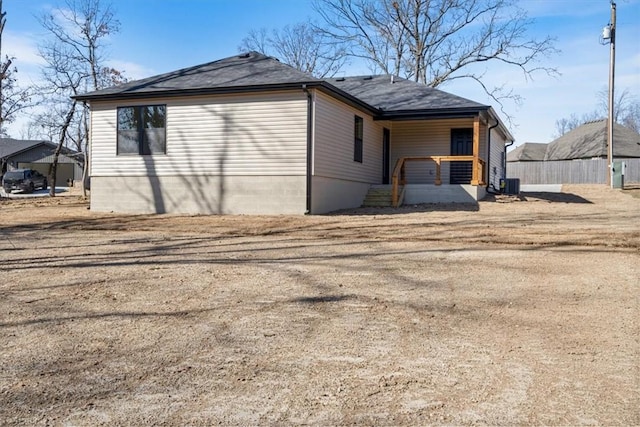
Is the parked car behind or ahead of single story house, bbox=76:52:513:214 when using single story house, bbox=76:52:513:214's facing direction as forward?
behind

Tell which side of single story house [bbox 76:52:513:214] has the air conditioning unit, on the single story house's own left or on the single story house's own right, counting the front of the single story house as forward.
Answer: on the single story house's own left

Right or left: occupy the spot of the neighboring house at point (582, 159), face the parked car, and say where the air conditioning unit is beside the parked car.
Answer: left

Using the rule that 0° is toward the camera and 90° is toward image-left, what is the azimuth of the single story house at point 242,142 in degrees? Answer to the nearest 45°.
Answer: approximately 0°
